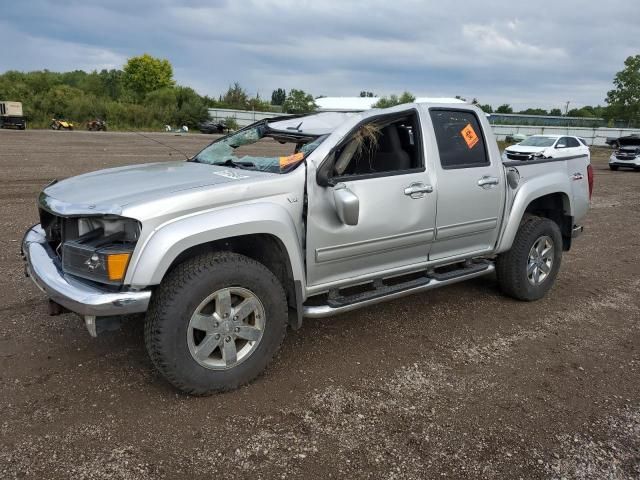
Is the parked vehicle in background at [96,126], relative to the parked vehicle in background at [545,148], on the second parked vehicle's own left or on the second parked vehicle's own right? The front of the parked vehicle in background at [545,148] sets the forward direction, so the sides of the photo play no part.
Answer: on the second parked vehicle's own right

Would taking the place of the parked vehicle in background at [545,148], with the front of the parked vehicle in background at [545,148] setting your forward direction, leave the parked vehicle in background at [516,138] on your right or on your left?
on your right

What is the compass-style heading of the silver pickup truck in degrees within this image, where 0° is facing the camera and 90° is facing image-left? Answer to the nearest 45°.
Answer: approximately 45°

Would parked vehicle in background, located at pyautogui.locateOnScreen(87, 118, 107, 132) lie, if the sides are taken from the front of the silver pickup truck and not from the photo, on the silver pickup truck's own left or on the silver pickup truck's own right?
on the silver pickup truck's own right

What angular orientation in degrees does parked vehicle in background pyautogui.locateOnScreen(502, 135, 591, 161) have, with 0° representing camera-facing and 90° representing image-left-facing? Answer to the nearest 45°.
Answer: approximately 45°

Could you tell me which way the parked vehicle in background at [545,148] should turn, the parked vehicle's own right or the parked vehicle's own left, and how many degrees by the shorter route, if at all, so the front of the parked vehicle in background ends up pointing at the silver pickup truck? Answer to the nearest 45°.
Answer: approximately 45° to the parked vehicle's own left
